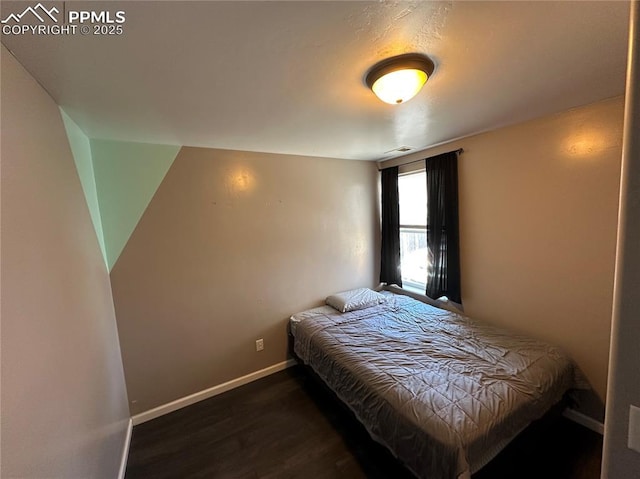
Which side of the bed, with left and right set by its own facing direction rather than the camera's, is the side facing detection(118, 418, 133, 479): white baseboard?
right

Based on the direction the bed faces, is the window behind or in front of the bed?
behind

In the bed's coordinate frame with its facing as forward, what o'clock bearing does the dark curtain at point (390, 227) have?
The dark curtain is roughly at 7 o'clock from the bed.

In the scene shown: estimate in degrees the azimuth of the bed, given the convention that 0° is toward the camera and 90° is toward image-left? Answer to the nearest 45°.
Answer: approximately 315°

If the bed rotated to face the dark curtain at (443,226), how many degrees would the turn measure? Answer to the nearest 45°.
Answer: approximately 135° to its left
